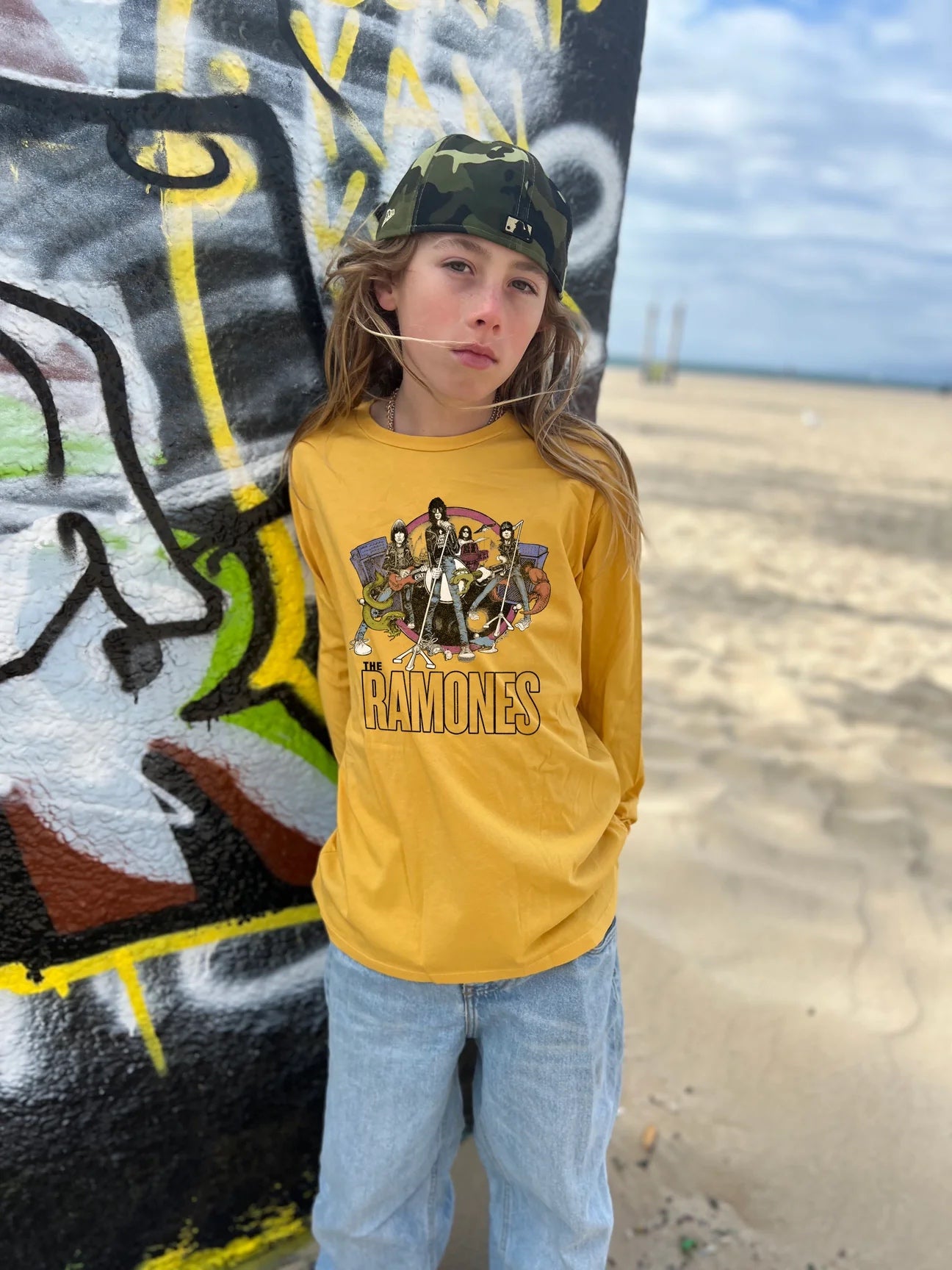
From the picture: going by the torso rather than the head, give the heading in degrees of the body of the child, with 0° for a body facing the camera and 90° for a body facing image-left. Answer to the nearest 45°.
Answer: approximately 0°
